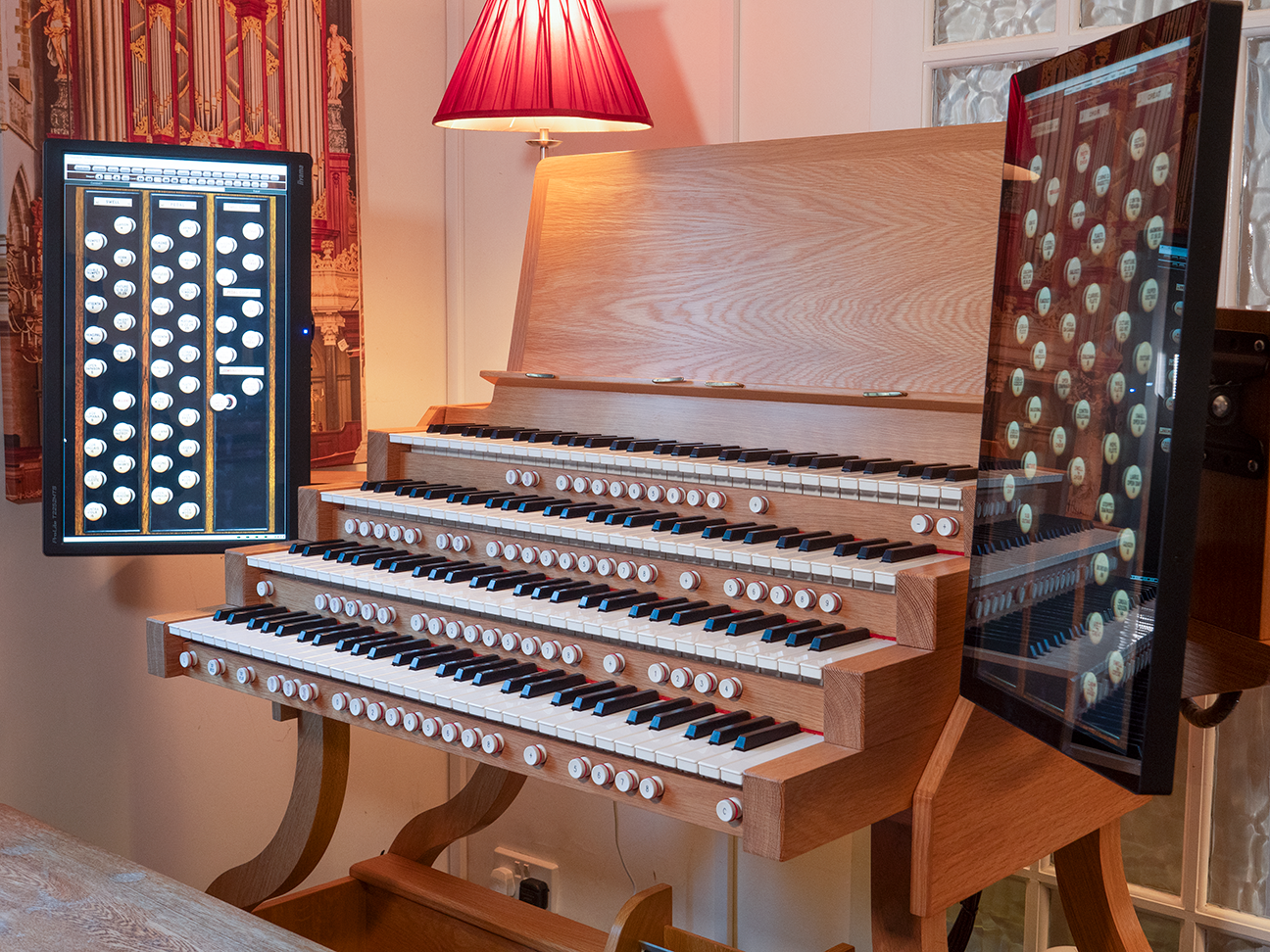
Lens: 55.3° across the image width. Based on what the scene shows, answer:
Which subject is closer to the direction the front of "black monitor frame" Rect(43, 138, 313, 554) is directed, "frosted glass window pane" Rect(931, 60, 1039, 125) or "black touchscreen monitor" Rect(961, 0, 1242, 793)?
the black touchscreen monitor

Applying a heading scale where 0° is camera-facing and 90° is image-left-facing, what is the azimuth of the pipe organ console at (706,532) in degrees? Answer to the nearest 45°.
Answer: approximately 45°

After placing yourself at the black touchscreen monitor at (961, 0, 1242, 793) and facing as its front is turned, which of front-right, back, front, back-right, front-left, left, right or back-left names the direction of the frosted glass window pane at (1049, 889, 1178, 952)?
back-right

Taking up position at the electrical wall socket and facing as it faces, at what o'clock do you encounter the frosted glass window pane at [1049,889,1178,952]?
The frosted glass window pane is roughly at 9 o'clock from the electrical wall socket.

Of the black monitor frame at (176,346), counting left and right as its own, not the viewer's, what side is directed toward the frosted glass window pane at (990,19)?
left

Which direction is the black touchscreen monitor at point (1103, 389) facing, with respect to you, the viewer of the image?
facing the viewer and to the left of the viewer

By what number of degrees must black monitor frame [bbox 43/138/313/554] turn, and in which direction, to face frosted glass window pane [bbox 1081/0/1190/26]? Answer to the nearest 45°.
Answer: approximately 90° to its left

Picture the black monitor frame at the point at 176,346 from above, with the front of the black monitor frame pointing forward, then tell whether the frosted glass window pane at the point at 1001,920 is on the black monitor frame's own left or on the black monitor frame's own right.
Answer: on the black monitor frame's own left

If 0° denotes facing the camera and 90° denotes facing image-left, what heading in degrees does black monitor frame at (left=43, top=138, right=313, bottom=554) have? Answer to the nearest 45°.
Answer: approximately 0°
